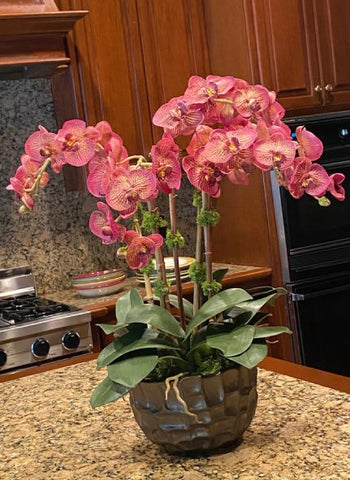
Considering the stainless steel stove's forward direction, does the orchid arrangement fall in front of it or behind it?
in front

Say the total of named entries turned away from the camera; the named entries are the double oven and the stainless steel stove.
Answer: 0

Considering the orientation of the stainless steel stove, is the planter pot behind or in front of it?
in front

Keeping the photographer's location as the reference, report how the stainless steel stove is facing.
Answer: facing the viewer and to the right of the viewer
